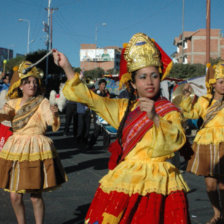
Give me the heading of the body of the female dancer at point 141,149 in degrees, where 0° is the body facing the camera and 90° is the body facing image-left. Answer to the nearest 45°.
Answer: approximately 315°

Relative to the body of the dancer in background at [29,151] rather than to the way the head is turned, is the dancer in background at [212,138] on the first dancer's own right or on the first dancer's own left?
on the first dancer's own left

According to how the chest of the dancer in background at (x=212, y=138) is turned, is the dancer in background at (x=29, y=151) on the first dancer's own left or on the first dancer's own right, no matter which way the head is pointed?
on the first dancer's own right

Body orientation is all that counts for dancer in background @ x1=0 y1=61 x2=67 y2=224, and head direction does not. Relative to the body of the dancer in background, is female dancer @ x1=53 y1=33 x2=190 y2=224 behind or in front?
in front

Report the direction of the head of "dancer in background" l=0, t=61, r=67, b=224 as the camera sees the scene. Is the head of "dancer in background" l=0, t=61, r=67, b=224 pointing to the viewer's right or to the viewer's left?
to the viewer's right

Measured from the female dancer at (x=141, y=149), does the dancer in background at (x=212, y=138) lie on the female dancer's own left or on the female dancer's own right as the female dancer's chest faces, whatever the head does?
on the female dancer's own left

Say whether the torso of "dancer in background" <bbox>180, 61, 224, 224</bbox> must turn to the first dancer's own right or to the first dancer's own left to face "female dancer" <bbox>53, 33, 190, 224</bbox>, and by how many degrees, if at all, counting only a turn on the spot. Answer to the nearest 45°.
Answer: approximately 45° to the first dancer's own right

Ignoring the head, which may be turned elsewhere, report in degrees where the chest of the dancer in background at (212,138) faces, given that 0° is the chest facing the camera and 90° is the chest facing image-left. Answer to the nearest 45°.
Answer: approximately 315°

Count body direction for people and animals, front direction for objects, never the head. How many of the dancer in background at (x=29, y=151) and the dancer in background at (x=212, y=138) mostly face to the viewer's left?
0
